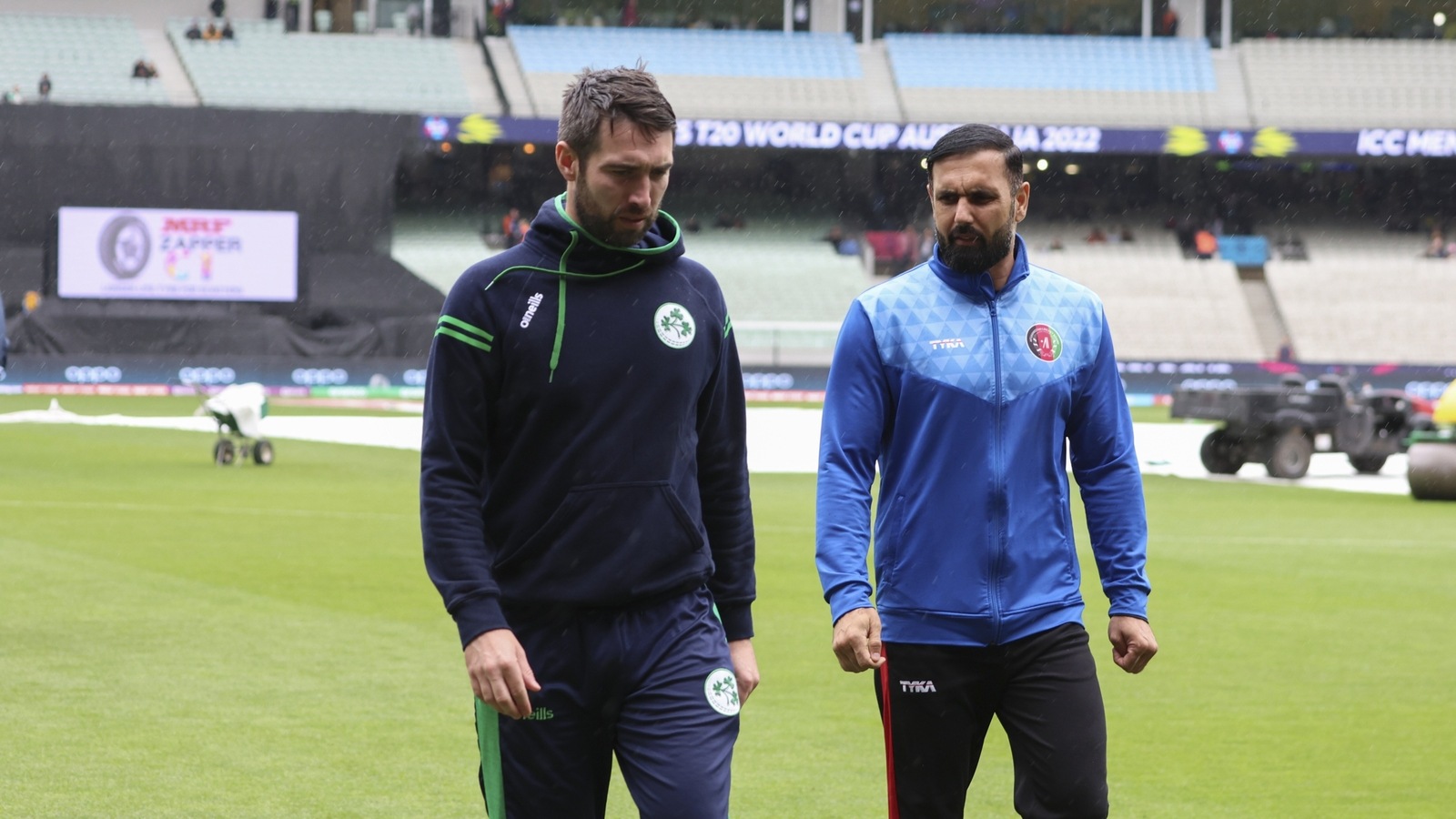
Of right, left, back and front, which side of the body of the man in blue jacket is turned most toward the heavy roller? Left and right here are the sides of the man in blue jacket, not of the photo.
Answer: back

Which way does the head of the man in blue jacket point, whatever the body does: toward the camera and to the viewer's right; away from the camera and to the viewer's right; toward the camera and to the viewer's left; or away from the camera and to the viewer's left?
toward the camera and to the viewer's left

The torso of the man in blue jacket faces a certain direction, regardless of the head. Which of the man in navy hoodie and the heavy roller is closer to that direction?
the man in navy hoodie

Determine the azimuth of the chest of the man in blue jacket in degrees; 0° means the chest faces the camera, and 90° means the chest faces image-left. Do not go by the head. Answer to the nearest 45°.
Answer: approximately 0°

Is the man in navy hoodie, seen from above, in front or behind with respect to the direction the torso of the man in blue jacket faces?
in front

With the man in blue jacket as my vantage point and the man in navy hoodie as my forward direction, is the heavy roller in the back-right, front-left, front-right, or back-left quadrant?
back-right
